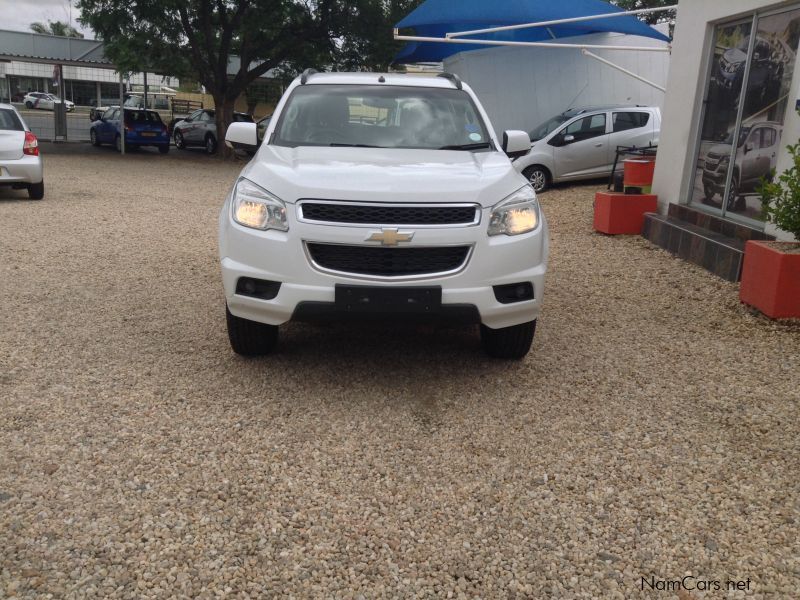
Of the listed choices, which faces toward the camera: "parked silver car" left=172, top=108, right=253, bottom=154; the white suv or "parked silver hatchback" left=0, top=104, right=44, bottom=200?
the white suv

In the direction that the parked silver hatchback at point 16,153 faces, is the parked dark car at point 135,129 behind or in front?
in front

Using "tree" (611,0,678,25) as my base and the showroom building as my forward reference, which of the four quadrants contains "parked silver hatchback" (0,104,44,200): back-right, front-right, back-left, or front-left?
front-right

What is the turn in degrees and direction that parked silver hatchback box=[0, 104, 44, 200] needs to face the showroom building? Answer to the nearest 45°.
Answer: approximately 135° to its right

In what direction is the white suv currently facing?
toward the camera

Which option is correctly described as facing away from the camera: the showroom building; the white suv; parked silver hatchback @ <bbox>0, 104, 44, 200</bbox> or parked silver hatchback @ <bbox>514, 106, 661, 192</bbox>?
parked silver hatchback @ <bbox>0, 104, 44, 200</bbox>

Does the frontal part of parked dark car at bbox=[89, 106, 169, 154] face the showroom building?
no

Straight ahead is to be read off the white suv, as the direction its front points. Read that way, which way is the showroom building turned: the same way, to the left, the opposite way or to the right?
to the right

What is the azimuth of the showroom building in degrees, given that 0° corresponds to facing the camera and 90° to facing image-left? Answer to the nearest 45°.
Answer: approximately 45°

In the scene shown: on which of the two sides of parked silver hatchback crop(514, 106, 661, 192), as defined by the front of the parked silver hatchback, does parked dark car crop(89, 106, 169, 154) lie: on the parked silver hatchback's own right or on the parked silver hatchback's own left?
on the parked silver hatchback's own right

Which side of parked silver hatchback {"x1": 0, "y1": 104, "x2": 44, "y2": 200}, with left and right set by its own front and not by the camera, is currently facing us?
back

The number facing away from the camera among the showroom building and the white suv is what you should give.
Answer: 0

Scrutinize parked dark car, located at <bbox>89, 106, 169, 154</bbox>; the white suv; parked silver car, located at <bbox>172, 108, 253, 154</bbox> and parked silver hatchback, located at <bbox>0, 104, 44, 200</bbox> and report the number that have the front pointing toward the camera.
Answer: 1

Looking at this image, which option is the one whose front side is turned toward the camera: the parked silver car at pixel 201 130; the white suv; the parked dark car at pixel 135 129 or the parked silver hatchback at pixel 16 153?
the white suv

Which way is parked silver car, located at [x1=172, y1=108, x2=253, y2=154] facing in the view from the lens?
facing away from the viewer and to the left of the viewer

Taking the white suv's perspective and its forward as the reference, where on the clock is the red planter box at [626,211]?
The red planter box is roughly at 7 o'clock from the white suv.
